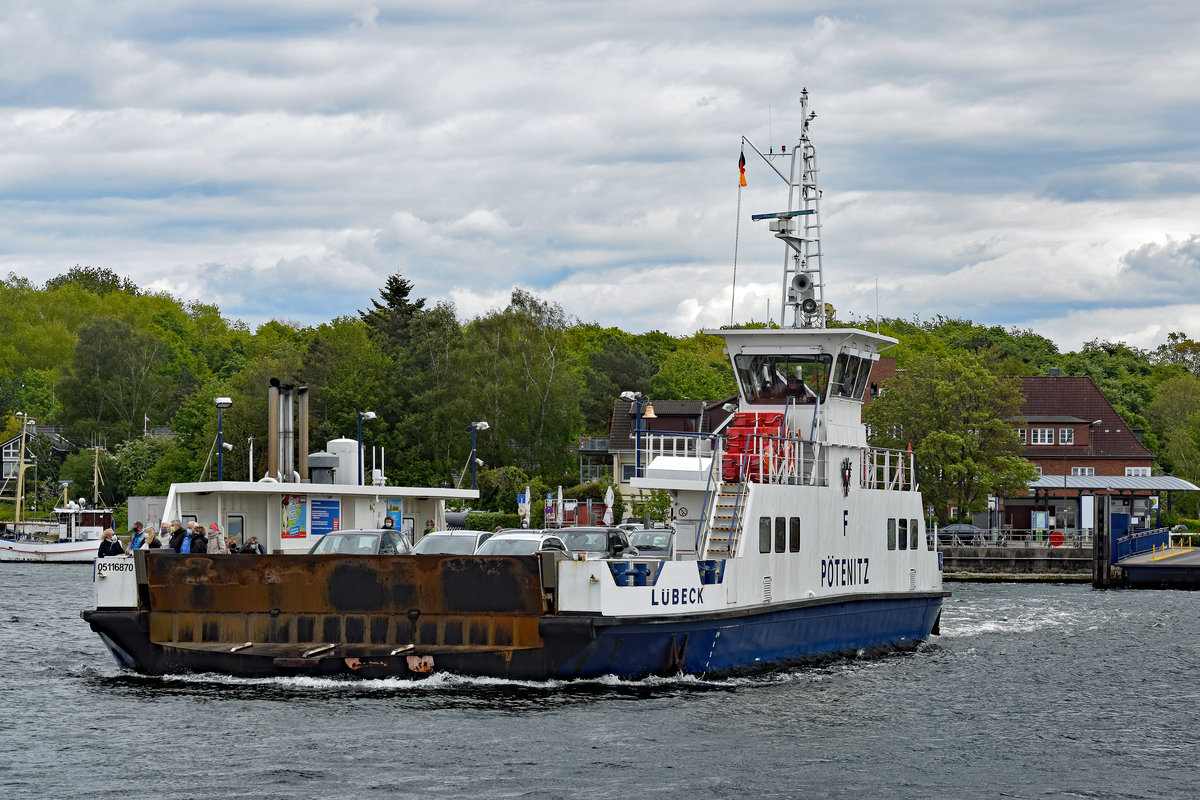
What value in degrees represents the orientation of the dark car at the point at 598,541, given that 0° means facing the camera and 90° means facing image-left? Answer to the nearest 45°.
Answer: approximately 45°

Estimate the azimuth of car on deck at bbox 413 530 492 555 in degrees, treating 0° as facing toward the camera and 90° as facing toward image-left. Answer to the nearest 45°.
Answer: approximately 45°

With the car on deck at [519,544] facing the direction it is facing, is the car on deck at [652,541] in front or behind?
behind

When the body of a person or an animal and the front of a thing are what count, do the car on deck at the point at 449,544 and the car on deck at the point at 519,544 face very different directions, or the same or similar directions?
same or similar directions

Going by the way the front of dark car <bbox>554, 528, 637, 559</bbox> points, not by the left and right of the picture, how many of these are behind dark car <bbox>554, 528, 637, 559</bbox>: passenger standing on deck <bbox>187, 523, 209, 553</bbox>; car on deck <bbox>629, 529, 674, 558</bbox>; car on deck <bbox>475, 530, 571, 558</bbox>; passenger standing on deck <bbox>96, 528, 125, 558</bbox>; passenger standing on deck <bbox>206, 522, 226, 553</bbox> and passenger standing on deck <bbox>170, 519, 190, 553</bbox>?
1

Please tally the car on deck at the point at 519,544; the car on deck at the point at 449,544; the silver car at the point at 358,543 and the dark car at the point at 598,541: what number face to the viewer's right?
0

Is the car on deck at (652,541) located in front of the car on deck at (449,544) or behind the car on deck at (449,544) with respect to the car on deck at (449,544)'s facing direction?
behind

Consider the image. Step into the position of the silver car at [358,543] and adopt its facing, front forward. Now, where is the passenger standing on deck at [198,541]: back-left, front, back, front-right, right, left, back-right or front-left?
front-right

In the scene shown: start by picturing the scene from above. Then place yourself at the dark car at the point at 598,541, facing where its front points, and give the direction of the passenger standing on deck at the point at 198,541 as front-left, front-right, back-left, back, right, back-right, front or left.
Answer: front-right

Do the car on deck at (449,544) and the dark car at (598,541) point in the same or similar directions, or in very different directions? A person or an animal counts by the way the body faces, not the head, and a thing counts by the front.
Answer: same or similar directions
